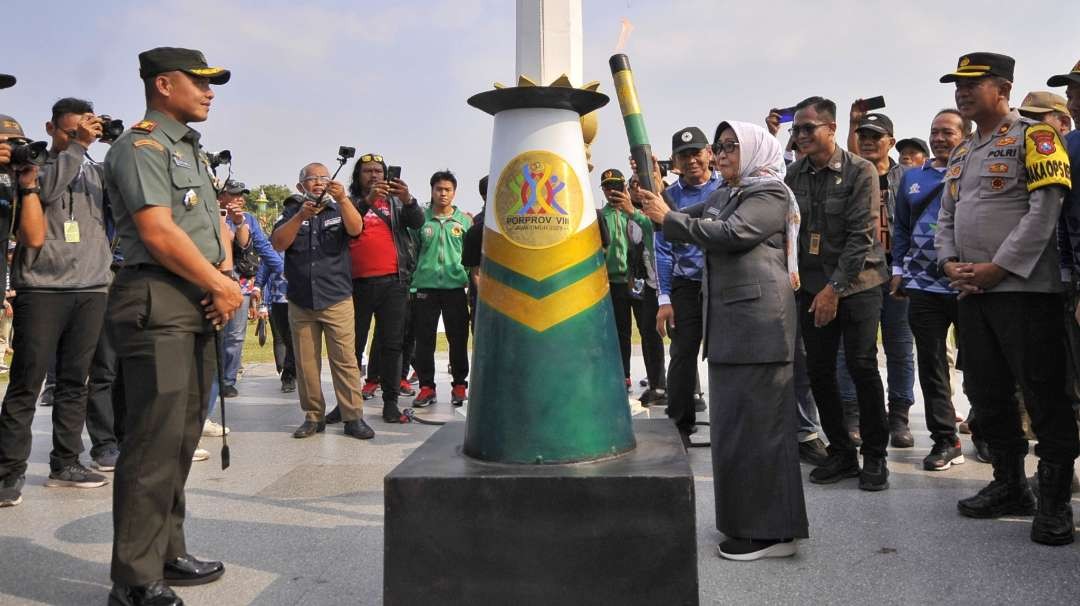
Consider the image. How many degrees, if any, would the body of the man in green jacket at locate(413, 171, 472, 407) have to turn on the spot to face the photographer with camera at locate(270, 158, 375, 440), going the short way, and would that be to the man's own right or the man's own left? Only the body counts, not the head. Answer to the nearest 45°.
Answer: approximately 45° to the man's own right

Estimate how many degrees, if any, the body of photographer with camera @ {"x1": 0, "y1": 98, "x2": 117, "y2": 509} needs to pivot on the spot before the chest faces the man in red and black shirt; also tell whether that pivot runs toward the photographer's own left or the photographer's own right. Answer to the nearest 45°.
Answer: approximately 90° to the photographer's own left

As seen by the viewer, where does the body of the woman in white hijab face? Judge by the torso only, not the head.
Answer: to the viewer's left

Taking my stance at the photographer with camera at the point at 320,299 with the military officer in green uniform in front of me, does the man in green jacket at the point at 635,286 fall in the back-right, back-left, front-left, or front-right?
back-left

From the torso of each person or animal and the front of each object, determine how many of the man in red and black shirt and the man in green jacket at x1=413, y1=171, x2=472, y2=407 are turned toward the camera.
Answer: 2

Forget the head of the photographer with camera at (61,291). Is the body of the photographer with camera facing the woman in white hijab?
yes

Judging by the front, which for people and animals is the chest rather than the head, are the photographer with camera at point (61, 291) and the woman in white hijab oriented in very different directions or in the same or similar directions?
very different directions

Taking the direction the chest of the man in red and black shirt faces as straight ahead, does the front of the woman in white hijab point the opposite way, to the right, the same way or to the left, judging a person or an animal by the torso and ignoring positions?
to the right

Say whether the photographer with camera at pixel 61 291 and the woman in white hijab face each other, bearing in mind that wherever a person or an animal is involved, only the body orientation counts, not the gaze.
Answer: yes

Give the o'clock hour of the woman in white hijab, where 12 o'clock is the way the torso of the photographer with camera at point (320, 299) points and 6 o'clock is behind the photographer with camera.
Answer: The woman in white hijab is roughly at 11 o'clock from the photographer with camera.

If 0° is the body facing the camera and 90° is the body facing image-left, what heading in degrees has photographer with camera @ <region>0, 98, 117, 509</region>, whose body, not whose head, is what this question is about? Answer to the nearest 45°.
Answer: approximately 315°
